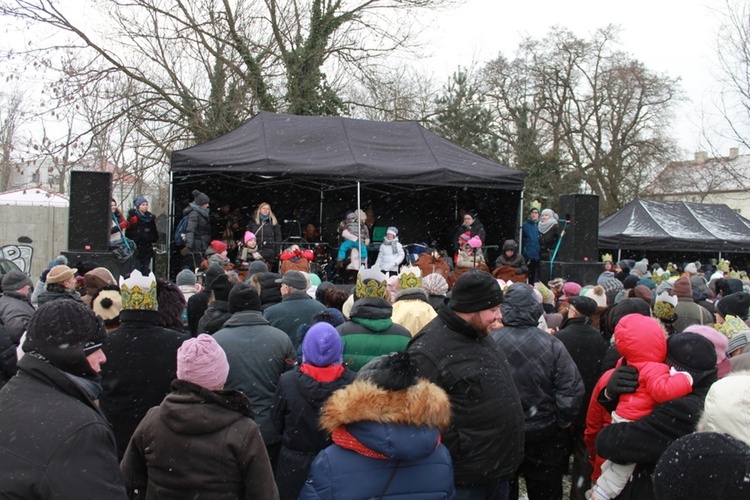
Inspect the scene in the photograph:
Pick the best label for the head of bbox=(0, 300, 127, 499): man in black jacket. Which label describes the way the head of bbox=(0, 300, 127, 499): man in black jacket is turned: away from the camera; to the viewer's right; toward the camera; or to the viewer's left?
to the viewer's right

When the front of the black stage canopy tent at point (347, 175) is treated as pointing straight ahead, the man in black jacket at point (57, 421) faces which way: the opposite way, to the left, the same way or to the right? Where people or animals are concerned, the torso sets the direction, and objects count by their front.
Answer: the opposite way

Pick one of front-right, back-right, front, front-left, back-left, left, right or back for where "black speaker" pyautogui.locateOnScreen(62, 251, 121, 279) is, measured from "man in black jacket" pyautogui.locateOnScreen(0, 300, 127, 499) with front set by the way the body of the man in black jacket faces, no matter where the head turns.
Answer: front-left

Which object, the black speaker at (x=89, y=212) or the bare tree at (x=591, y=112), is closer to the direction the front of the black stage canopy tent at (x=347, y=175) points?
the black speaker

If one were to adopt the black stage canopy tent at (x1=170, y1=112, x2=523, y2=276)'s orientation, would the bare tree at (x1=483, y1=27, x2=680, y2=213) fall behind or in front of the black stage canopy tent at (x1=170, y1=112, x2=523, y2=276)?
behind

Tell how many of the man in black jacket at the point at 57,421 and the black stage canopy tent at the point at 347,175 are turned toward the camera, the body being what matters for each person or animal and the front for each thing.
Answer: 1

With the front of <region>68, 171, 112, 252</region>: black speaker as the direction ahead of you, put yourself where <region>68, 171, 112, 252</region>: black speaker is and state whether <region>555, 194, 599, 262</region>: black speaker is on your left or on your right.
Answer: on your left

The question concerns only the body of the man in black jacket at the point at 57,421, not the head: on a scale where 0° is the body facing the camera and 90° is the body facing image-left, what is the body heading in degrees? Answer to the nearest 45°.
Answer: approximately 225°

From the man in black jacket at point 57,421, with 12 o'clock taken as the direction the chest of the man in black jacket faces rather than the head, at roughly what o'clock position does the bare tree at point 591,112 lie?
The bare tree is roughly at 12 o'clock from the man in black jacket.

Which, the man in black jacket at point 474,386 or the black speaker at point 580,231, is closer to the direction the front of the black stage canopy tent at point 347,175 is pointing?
the man in black jacket

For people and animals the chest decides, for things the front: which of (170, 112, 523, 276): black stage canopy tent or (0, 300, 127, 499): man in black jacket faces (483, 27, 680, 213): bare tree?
the man in black jacket

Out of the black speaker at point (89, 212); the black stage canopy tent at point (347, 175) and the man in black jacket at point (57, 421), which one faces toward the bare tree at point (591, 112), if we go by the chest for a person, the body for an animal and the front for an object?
the man in black jacket

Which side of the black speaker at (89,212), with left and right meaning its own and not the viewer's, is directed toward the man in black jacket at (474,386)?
front

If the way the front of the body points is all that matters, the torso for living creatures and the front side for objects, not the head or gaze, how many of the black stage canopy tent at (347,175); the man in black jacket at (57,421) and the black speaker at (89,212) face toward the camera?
2
